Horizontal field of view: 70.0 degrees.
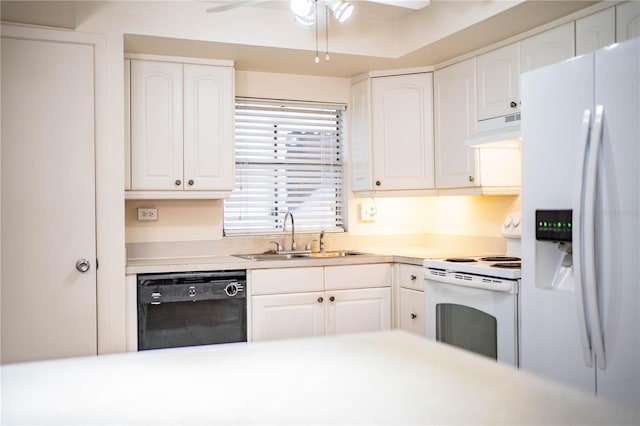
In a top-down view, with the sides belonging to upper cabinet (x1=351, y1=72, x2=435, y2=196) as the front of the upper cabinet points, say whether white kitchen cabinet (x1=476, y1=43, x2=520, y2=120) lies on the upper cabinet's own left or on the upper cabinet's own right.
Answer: on the upper cabinet's own left

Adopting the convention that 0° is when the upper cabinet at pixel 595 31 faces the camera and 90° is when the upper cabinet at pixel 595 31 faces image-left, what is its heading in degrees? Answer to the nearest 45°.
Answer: approximately 45°

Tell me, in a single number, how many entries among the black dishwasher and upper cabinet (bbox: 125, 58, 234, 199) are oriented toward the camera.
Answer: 2

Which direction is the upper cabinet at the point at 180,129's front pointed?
toward the camera

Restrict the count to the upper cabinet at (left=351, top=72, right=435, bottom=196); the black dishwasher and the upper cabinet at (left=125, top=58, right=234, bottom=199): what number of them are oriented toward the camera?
3

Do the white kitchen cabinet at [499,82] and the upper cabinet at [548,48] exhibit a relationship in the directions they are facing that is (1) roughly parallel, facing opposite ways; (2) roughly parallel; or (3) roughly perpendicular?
roughly parallel

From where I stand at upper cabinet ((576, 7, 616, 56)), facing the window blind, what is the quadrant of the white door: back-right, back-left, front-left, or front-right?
front-left

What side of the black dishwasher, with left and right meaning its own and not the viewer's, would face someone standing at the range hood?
left

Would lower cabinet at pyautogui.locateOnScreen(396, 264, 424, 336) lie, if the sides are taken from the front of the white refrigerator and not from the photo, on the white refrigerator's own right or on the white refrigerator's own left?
on the white refrigerator's own right

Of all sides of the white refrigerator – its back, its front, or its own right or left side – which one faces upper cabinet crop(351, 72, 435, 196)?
right

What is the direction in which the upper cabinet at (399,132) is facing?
toward the camera

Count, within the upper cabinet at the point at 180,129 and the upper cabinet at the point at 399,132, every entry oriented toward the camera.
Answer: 2

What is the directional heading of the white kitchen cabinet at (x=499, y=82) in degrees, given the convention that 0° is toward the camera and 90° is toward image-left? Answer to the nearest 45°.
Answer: approximately 45°
